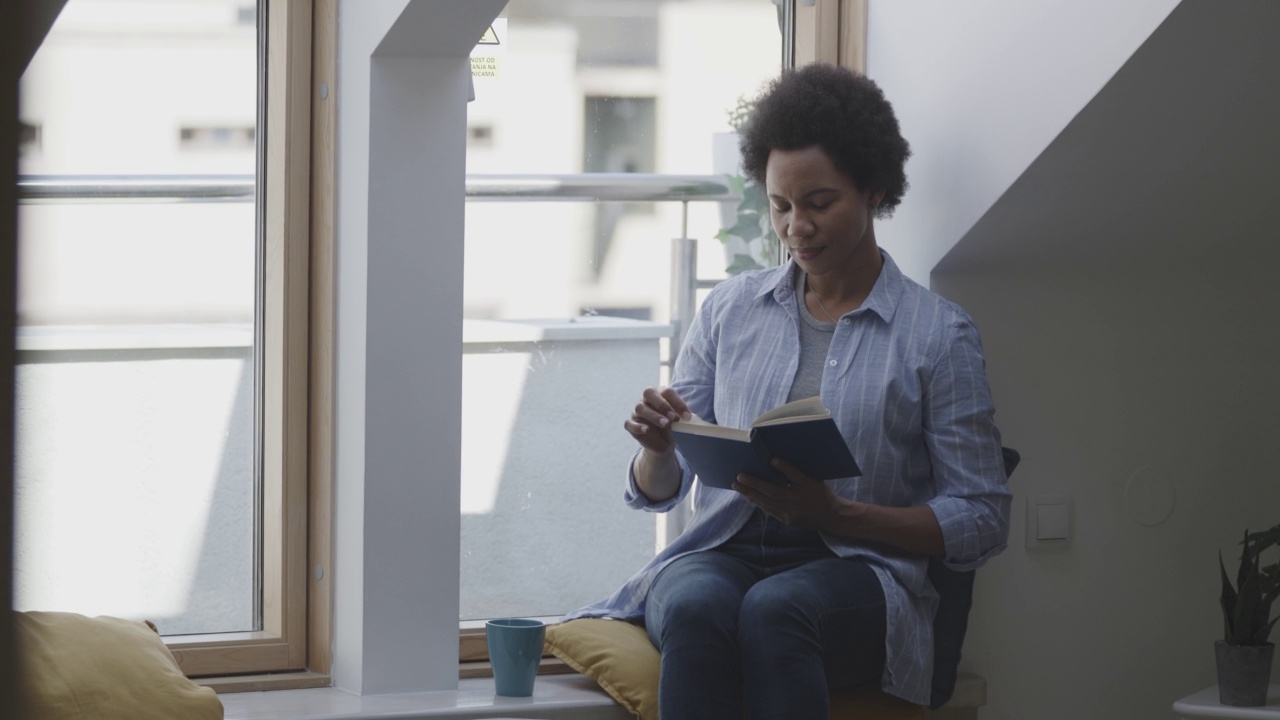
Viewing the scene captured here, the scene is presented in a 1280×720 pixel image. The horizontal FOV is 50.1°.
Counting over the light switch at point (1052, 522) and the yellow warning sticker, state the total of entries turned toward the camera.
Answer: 2

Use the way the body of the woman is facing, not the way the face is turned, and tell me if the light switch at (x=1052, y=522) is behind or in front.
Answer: behind

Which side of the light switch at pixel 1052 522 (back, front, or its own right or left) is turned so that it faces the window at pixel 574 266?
right

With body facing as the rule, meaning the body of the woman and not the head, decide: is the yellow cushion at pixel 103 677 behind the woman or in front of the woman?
in front

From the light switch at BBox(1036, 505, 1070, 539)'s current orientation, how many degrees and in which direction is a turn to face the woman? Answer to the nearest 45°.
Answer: approximately 45° to its right

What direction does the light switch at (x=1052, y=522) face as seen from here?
toward the camera

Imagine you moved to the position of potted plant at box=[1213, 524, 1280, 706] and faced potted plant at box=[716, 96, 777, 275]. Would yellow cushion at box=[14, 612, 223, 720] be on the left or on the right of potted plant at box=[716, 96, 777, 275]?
left

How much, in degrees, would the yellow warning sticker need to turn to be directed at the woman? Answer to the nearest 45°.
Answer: approximately 45° to its left

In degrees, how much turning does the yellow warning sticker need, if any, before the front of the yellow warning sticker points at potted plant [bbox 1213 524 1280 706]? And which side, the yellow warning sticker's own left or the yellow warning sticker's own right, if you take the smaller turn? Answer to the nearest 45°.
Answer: approximately 90° to the yellow warning sticker's own left

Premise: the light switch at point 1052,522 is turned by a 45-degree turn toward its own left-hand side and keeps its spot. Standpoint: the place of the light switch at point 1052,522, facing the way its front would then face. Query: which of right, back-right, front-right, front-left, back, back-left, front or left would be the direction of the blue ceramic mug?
right

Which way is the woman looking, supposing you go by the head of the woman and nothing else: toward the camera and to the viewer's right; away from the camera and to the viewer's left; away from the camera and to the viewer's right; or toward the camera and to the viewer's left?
toward the camera and to the viewer's left

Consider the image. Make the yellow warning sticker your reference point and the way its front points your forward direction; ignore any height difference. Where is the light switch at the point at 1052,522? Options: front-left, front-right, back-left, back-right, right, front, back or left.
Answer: left

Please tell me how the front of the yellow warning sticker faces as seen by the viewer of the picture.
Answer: facing the viewer
